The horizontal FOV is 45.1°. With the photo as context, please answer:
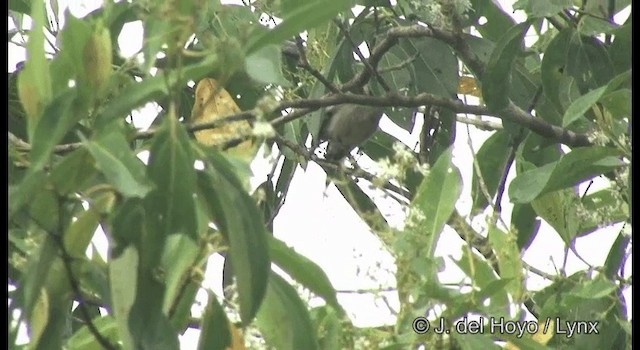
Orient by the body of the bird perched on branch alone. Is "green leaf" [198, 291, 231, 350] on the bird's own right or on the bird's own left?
on the bird's own left

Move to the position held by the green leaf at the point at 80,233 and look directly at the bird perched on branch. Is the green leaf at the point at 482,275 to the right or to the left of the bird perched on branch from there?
right
